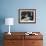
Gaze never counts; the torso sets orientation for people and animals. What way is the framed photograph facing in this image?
toward the camera
